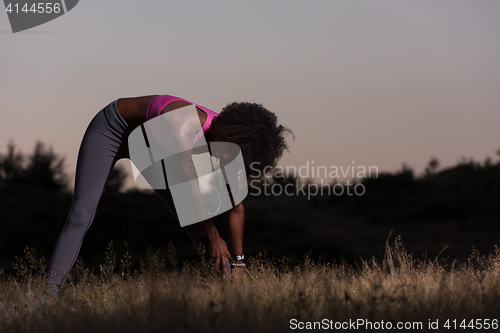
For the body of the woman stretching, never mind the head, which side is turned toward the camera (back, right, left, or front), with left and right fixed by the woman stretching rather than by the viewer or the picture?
right
